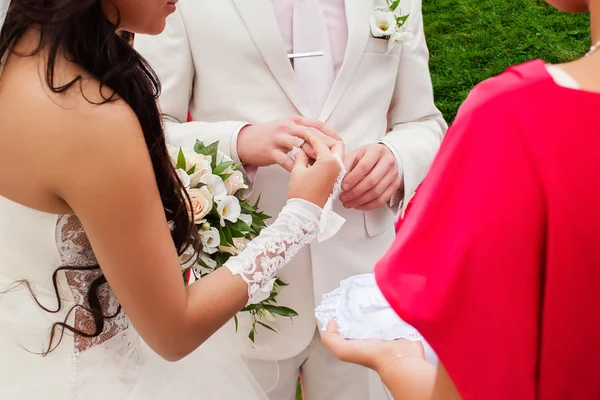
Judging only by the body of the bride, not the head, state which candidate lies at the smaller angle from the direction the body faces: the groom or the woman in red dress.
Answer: the groom

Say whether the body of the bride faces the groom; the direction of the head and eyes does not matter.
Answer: yes

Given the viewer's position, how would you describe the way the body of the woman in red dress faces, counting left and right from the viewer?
facing away from the viewer and to the left of the viewer

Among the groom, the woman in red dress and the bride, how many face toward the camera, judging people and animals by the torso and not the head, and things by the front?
1

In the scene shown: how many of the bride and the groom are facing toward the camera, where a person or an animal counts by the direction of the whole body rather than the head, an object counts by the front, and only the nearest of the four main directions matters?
1

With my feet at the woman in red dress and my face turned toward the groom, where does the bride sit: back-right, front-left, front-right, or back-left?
front-left

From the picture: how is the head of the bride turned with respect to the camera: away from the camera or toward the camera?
away from the camera

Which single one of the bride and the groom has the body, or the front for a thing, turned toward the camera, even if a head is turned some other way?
the groom

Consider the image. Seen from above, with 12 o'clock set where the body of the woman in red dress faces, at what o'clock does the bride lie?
The bride is roughly at 11 o'clock from the woman in red dress.

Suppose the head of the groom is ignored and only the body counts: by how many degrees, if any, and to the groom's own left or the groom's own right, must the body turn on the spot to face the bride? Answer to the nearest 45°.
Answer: approximately 45° to the groom's own right

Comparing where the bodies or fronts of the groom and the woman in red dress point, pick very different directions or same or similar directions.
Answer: very different directions

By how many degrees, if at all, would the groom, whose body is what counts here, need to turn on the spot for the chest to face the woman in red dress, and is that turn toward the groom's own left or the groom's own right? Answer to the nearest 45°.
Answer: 0° — they already face them

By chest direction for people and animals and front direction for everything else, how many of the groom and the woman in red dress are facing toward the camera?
1

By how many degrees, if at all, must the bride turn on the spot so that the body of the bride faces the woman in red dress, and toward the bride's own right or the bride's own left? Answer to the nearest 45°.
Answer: approximately 90° to the bride's own right

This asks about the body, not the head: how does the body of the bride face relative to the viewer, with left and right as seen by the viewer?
facing away from the viewer and to the right of the viewer

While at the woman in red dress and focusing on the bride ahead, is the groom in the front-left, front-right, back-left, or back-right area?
front-right

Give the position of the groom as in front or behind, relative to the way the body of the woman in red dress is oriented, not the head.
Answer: in front

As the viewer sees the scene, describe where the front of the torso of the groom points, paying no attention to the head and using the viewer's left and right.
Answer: facing the viewer
